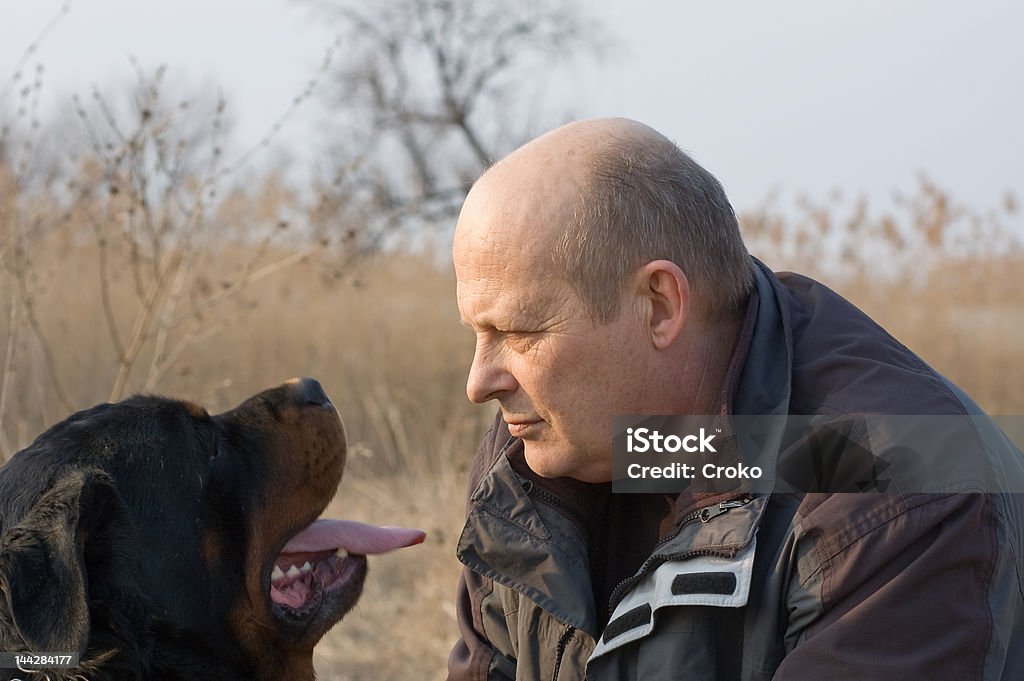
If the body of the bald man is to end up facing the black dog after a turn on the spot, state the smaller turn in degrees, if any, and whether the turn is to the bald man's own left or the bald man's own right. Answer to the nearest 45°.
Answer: approximately 45° to the bald man's own right

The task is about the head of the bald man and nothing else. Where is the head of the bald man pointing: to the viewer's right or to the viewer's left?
to the viewer's left

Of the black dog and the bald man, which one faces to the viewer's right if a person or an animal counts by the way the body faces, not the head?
the black dog

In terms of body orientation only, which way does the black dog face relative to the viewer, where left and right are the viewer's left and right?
facing to the right of the viewer

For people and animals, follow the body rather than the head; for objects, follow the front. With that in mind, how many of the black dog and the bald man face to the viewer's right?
1

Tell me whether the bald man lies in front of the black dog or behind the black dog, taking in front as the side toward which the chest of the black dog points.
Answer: in front

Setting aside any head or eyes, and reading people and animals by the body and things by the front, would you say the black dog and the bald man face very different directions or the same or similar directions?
very different directions
